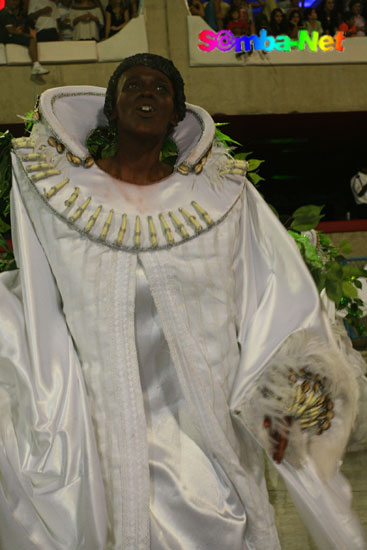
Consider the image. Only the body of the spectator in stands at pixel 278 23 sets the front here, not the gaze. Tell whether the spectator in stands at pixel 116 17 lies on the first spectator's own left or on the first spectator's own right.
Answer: on the first spectator's own right

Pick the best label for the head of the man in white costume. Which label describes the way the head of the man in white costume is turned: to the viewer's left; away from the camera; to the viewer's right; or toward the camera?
toward the camera

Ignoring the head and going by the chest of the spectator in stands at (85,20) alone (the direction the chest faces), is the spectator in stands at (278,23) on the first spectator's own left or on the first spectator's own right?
on the first spectator's own left

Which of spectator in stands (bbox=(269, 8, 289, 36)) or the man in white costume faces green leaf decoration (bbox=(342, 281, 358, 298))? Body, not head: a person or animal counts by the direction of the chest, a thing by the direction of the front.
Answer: the spectator in stands

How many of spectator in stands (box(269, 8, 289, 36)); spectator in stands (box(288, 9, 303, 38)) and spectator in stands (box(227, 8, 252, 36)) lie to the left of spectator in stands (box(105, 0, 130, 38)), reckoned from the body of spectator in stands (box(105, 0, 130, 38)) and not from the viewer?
3

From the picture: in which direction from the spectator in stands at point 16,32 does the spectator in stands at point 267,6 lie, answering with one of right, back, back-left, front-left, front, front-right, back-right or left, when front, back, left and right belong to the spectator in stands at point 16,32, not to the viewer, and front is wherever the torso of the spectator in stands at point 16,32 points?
front-left

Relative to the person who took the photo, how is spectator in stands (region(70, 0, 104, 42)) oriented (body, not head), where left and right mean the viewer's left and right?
facing the viewer

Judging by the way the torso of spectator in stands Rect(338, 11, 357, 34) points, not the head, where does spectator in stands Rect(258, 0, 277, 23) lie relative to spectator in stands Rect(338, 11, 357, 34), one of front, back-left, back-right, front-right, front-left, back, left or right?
right

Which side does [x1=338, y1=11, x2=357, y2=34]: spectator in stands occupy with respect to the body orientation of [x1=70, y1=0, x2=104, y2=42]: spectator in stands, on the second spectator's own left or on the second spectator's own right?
on the second spectator's own left

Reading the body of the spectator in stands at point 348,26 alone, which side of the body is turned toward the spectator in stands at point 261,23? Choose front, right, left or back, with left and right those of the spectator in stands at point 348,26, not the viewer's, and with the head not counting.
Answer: right

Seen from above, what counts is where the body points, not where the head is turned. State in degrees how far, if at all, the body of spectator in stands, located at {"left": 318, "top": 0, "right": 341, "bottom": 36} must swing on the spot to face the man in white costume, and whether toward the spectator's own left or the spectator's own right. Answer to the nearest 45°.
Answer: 0° — they already face them

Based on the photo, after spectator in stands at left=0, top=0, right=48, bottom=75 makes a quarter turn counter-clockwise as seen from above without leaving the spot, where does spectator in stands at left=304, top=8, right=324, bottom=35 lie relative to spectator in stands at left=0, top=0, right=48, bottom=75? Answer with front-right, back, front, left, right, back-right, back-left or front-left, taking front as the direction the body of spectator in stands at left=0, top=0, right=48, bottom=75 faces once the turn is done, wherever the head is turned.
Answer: front-right

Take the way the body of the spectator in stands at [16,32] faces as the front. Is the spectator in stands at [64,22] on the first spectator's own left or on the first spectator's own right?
on the first spectator's own left

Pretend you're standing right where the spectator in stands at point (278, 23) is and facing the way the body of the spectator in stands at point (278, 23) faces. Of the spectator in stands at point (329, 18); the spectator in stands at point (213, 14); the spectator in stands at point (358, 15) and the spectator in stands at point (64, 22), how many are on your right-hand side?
2

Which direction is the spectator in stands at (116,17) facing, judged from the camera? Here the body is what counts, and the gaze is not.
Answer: toward the camera

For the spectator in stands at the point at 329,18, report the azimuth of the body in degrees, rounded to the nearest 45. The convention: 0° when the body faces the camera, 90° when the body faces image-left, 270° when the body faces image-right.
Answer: approximately 0°

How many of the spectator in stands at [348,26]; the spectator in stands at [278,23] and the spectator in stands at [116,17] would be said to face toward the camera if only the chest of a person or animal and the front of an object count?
3

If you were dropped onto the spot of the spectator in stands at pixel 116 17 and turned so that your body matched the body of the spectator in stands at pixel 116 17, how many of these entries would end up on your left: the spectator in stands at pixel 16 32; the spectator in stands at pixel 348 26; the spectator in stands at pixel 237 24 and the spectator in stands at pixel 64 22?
2
